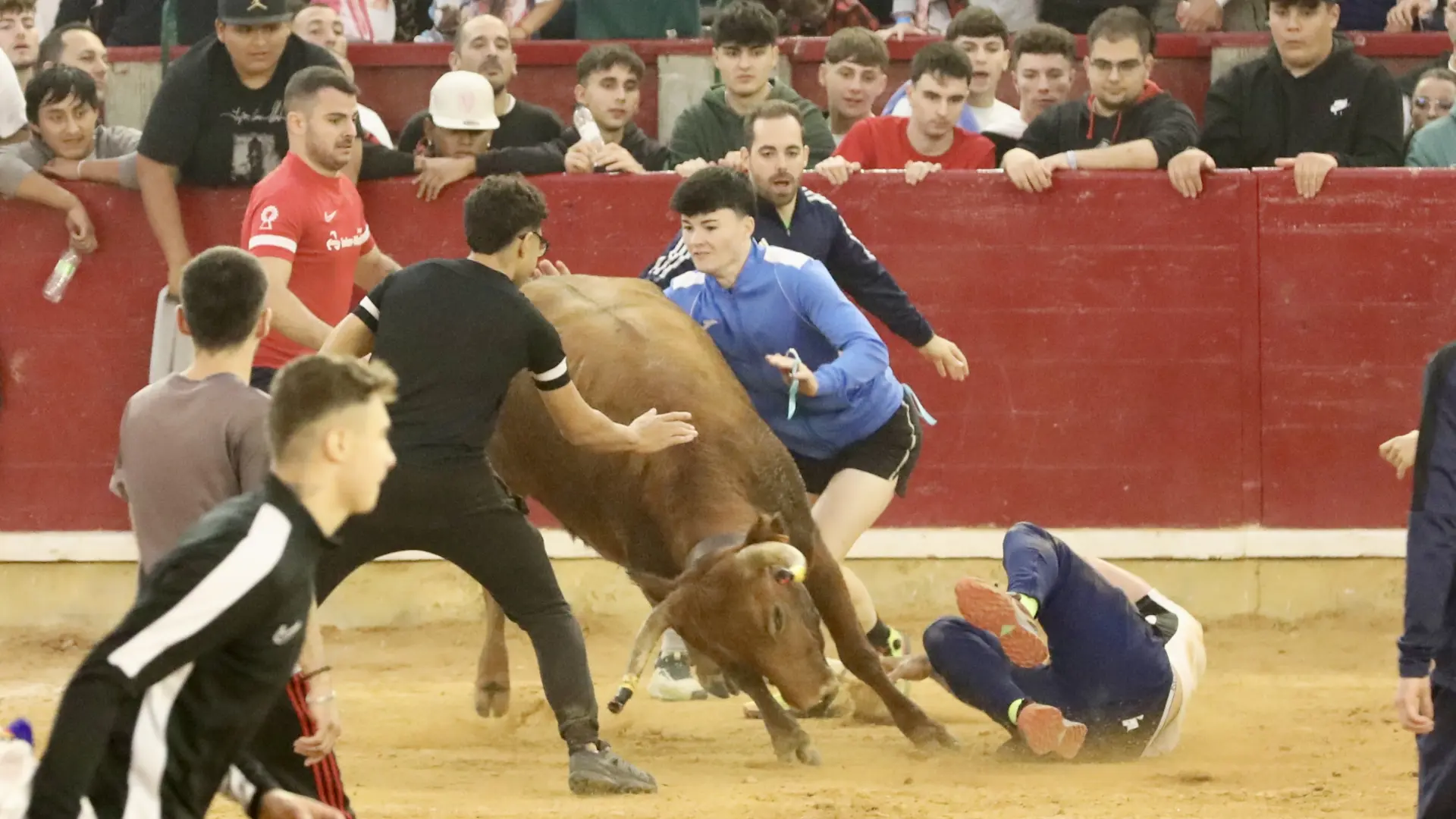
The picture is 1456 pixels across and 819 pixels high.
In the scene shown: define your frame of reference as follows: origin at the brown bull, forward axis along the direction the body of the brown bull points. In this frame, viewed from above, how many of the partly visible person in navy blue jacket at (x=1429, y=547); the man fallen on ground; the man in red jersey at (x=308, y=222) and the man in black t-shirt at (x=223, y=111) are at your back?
2

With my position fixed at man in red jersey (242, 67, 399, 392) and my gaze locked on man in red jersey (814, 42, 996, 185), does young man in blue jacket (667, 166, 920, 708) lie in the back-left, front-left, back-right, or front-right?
front-right

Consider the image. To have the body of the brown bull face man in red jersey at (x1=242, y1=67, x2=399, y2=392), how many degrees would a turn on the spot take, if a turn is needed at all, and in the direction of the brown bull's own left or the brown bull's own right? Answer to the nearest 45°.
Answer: approximately 180°

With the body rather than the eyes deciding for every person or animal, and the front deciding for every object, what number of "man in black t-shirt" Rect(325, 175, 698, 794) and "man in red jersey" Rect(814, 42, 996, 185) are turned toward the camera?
1

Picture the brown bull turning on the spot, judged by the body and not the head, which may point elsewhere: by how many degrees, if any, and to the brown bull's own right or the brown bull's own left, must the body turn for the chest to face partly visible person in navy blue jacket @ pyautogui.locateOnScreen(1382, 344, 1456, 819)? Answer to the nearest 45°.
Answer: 0° — it already faces them

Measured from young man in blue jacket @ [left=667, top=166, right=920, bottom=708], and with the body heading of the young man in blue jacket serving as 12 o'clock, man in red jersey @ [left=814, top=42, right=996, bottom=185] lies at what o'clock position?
The man in red jersey is roughly at 5 o'clock from the young man in blue jacket.

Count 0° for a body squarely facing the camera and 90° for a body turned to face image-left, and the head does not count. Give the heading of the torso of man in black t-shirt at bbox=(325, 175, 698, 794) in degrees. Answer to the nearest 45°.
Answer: approximately 225°

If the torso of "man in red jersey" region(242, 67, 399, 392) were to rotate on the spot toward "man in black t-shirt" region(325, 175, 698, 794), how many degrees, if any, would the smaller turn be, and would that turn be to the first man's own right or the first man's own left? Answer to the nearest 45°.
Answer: approximately 45° to the first man's own right

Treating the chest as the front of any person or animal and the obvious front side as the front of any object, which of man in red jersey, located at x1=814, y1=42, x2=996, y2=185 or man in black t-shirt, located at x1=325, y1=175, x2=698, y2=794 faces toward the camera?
the man in red jersey

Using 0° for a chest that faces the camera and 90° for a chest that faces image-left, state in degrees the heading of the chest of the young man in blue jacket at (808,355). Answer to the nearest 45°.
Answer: approximately 45°

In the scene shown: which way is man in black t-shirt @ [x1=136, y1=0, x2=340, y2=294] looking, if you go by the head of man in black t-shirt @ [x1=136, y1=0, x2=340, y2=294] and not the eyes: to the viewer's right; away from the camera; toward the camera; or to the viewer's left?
toward the camera

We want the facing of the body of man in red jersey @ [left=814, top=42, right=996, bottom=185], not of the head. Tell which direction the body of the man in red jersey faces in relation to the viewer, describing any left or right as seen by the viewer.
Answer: facing the viewer

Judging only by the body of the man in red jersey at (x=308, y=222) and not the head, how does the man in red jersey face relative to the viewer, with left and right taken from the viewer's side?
facing the viewer and to the right of the viewer

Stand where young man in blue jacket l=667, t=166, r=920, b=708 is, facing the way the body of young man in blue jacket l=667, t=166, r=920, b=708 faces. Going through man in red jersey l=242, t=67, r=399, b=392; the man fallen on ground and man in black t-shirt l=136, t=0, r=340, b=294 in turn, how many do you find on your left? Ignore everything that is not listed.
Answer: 1

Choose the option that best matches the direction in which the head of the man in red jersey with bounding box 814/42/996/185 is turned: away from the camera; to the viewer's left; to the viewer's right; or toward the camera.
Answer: toward the camera
